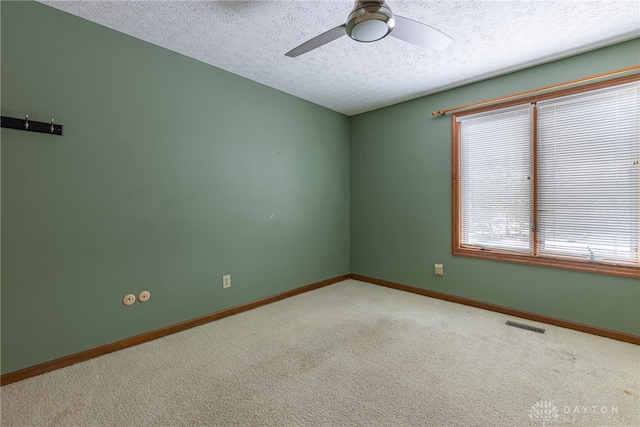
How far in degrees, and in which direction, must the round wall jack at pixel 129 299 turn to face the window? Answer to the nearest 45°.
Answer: approximately 45° to its left

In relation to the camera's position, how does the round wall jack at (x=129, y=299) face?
facing the viewer

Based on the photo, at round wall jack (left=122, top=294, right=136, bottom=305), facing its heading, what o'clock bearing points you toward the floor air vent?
The floor air vent is roughly at 10 o'clock from the round wall jack.

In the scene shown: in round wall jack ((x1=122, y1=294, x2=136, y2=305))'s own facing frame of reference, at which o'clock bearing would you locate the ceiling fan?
The ceiling fan is roughly at 11 o'clock from the round wall jack.

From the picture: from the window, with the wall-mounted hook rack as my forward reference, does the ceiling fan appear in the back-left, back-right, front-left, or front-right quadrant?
front-left

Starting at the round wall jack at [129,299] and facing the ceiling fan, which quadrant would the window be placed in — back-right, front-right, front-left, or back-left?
front-left
